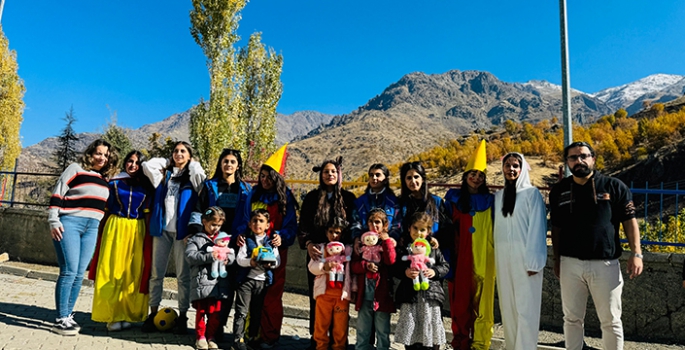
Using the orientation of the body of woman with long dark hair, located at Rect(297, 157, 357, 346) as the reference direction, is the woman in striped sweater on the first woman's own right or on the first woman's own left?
on the first woman's own right

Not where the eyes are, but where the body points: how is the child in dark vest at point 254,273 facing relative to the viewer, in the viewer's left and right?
facing the viewer

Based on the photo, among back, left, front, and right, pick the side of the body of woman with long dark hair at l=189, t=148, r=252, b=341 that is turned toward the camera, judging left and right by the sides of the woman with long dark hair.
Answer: front

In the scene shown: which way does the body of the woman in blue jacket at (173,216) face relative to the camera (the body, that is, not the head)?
toward the camera

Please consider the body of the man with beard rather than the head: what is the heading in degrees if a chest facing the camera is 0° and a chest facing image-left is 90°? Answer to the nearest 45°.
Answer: approximately 0°

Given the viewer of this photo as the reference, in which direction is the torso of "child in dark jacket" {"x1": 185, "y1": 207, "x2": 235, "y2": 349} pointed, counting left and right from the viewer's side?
facing the viewer and to the right of the viewer

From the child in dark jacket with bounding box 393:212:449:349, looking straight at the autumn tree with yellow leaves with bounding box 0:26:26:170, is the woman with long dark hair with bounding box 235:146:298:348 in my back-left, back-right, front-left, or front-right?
front-left

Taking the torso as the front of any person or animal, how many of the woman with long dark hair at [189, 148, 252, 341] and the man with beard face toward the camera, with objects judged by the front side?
2

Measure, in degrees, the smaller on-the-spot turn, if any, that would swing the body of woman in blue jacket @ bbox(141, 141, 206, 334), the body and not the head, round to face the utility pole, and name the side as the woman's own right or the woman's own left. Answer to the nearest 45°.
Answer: approximately 90° to the woman's own left

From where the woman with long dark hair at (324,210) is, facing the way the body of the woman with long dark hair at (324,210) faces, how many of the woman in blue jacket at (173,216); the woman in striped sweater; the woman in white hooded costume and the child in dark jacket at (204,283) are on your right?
3

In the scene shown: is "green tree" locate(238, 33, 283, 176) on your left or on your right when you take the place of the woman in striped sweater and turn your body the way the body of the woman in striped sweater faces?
on your left

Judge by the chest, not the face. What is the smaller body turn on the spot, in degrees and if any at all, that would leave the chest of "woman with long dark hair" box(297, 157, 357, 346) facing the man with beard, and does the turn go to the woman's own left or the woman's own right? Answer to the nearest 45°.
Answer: approximately 90° to the woman's own left
